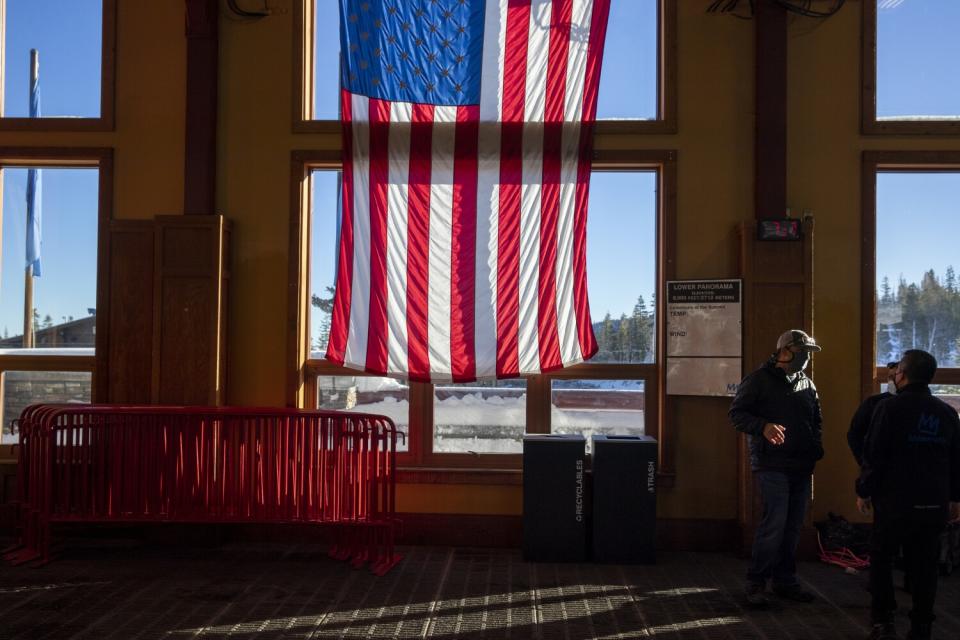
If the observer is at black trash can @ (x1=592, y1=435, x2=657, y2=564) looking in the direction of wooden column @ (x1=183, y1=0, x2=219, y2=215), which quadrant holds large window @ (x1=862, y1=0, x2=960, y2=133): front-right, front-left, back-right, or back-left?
back-right

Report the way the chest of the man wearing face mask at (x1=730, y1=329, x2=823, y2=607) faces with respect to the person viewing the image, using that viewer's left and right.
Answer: facing the viewer and to the right of the viewer

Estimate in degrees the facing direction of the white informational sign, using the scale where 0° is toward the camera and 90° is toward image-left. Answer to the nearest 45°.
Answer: approximately 0°

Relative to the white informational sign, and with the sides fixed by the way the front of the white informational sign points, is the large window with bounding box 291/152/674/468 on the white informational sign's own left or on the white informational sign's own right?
on the white informational sign's own right

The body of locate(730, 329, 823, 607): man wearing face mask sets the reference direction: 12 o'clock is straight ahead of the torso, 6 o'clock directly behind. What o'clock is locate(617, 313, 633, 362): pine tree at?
The pine tree is roughly at 6 o'clock from the man wearing face mask.

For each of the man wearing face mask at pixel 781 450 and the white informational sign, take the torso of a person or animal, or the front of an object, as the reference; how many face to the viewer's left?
0

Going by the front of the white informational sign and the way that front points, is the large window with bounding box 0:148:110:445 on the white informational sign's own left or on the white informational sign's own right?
on the white informational sign's own right
